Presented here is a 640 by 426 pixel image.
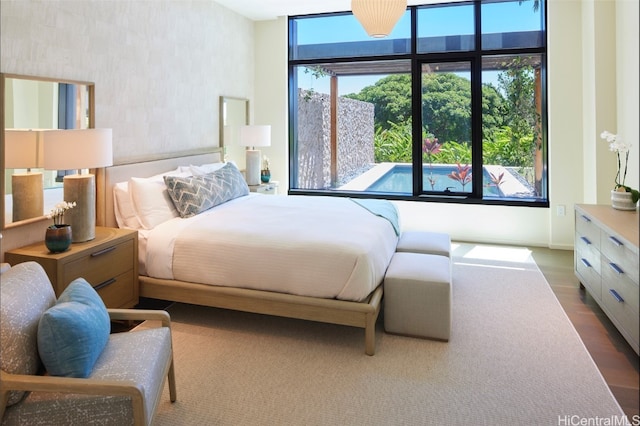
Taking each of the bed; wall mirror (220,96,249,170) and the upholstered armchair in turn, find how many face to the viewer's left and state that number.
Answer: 0

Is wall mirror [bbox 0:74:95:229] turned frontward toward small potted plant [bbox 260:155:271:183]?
no

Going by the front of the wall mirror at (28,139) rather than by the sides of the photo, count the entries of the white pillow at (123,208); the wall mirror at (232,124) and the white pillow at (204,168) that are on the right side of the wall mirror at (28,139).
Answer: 0

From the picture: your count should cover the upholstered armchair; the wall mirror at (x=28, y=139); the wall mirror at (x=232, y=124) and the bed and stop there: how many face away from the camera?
0

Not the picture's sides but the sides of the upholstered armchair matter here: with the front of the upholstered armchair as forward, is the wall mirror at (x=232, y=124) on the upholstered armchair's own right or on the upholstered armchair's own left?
on the upholstered armchair's own left

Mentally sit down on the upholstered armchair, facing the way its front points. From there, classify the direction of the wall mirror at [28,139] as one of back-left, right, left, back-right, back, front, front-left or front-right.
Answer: back-left

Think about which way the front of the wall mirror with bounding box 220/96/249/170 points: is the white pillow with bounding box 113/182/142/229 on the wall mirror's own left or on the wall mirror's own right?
on the wall mirror's own right

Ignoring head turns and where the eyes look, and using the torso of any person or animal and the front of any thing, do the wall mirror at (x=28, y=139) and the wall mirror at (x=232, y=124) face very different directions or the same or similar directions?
same or similar directions

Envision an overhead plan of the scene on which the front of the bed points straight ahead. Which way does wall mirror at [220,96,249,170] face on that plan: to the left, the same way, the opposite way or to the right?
the same way

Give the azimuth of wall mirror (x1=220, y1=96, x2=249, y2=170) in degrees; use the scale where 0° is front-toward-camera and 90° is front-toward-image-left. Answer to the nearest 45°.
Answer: approximately 315°

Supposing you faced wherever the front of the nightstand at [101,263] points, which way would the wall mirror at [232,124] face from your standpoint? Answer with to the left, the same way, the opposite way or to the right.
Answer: the same way

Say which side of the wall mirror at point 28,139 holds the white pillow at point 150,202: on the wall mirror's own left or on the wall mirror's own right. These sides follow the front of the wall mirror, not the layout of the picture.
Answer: on the wall mirror's own left

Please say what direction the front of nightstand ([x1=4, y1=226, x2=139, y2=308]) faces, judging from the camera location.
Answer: facing the viewer and to the right of the viewer

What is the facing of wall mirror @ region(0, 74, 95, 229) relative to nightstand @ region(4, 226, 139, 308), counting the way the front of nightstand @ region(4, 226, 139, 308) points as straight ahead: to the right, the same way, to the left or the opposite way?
the same way

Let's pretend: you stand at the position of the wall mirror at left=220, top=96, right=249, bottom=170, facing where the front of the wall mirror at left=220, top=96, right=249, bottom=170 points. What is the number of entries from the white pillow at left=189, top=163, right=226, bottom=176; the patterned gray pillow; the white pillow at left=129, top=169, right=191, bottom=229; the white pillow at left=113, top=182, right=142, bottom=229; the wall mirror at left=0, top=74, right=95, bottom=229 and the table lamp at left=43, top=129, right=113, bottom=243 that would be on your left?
0

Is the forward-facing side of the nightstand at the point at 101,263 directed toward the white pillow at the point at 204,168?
no

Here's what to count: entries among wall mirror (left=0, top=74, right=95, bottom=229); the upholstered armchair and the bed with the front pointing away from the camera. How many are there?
0

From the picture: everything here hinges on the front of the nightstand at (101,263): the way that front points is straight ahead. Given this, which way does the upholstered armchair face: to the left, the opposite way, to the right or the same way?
the same way

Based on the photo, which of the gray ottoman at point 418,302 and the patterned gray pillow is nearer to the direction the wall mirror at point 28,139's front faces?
the gray ottoman

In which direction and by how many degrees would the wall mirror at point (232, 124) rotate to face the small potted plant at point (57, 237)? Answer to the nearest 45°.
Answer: approximately 45° to its right
